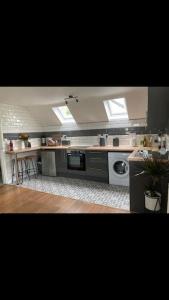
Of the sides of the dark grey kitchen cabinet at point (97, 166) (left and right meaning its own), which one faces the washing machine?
left

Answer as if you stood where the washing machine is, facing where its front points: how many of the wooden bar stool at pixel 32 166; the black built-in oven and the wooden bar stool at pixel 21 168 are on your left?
0

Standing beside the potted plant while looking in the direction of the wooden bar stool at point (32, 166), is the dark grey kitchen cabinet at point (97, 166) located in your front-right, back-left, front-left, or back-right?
front-right

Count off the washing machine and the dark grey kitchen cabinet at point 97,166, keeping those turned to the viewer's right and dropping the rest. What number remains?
0

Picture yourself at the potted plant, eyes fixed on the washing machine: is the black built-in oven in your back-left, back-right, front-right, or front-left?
front-left

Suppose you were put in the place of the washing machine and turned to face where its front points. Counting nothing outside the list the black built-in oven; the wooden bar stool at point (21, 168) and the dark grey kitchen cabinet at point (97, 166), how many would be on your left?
0

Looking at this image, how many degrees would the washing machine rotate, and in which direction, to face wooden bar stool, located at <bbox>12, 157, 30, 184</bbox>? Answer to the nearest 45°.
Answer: approximately 90° to its right

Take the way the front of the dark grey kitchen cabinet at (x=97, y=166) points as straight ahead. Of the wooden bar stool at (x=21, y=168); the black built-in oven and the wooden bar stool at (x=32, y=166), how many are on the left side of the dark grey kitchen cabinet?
0

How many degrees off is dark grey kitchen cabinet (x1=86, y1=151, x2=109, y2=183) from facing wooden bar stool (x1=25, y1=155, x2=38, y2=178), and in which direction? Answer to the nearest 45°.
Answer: approximately 90° to its right

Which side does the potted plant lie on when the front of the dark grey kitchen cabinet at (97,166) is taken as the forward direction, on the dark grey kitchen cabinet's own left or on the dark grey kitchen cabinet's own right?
on the dark grey kitchen cabinet's own left

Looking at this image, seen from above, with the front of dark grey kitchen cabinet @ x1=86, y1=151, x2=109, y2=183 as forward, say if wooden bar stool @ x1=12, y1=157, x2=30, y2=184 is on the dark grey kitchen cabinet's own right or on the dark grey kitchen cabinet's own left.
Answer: on the dark grey kitchen cabinet's own right

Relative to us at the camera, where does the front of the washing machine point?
facing the viewer

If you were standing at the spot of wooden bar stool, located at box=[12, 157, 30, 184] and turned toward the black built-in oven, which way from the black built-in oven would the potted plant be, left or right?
right

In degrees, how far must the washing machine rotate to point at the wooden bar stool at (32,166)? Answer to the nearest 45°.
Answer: approximately 90° to its right
